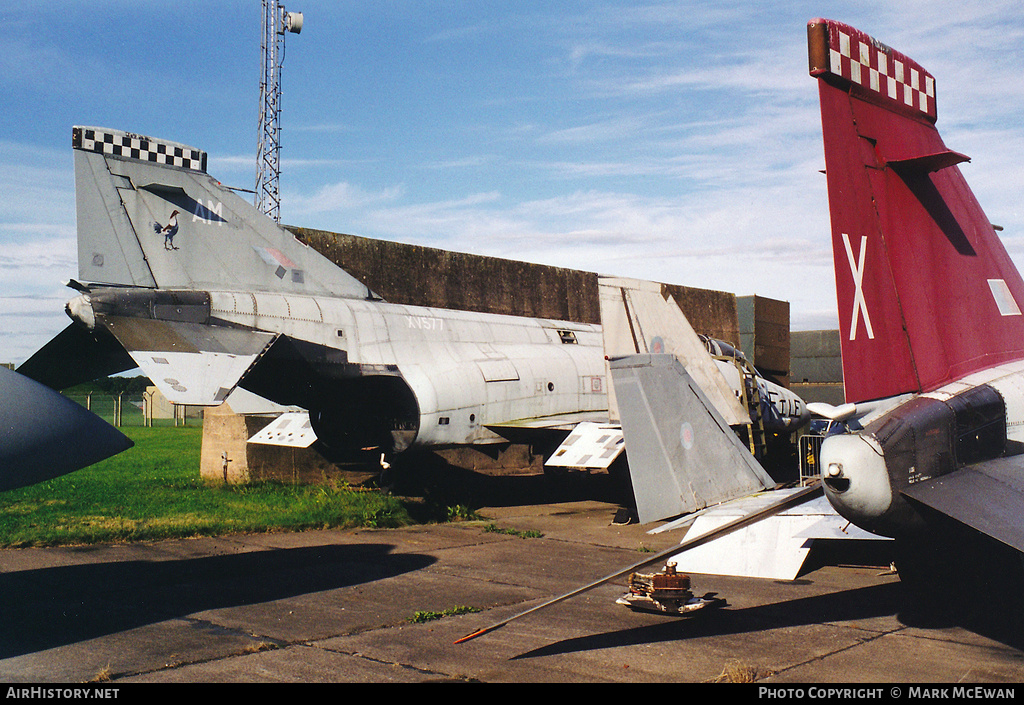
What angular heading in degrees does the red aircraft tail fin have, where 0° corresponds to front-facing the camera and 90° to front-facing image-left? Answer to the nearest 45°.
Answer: approximately 225°

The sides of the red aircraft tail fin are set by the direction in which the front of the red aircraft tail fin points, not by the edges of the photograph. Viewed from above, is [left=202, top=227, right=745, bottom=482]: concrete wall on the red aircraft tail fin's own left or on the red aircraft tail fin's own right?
on the red aircraft tail fin's own left

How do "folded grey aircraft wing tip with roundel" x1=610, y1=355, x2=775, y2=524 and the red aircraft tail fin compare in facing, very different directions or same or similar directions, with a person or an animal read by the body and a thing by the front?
same or similar directions

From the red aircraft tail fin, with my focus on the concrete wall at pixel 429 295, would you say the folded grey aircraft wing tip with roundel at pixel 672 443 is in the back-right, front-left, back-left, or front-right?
front-left
